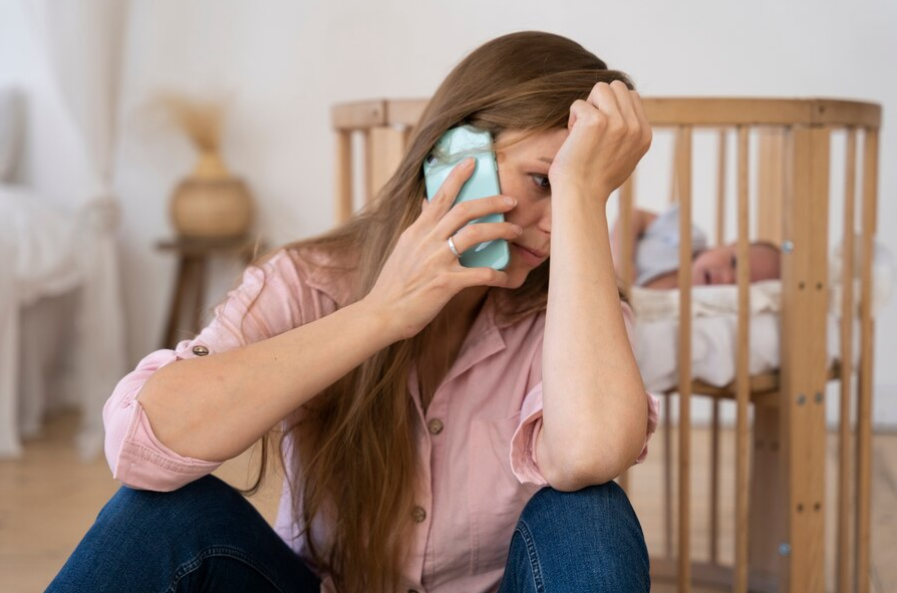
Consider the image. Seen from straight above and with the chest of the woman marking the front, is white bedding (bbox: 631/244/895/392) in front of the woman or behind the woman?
behind

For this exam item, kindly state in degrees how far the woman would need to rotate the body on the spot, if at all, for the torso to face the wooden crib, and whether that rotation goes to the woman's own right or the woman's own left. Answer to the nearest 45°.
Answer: approximately 135° to the woman's own left

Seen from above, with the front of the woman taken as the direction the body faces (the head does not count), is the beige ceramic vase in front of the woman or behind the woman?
behind

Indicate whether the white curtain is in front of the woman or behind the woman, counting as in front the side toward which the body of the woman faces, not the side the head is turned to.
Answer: behind

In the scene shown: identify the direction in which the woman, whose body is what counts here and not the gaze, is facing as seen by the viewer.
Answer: toward the camera

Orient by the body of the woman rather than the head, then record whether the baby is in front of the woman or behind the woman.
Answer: behind

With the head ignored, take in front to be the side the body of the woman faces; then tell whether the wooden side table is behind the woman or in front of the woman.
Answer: behind
